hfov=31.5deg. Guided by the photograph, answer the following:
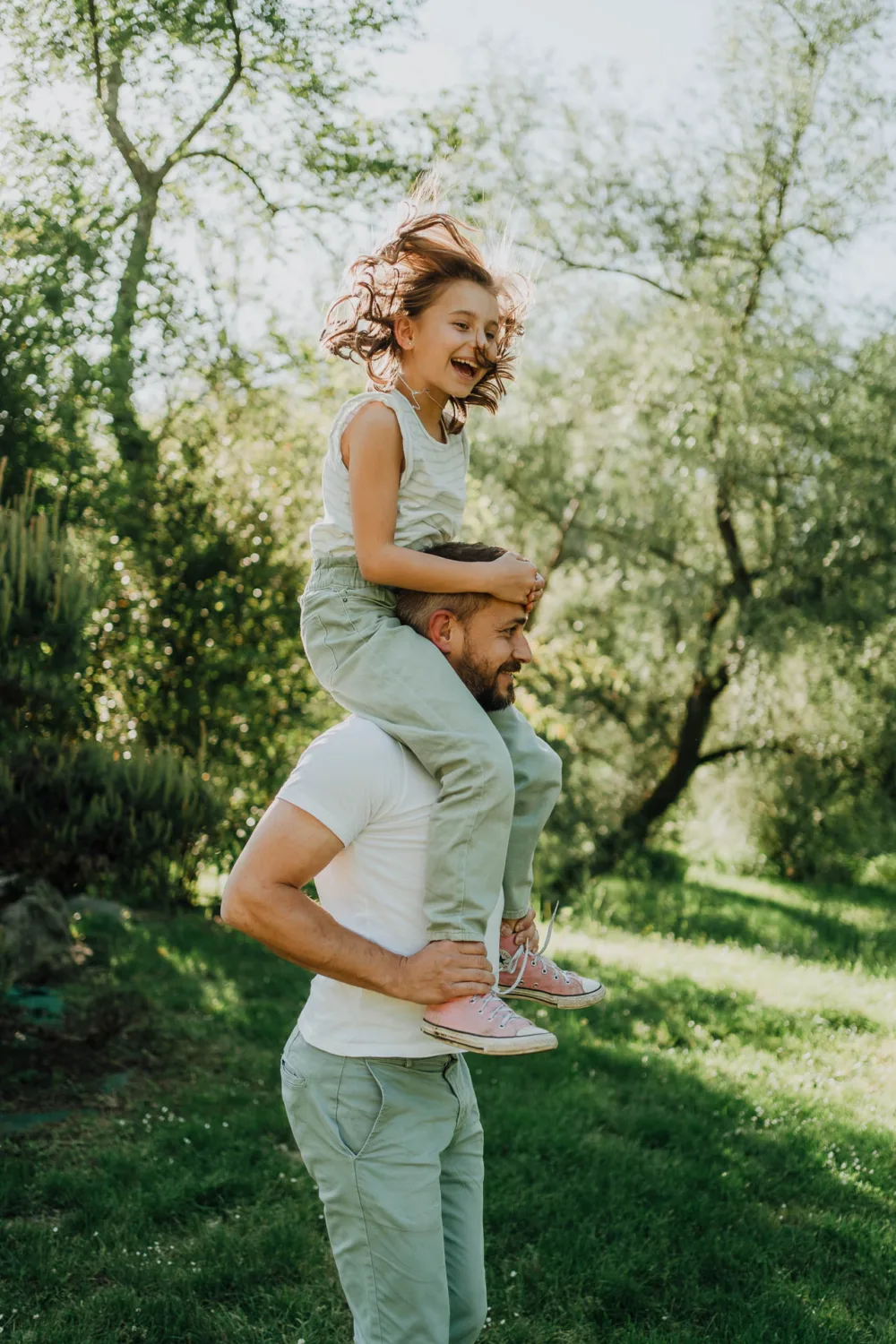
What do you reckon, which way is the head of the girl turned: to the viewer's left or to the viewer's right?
to the viewer's right

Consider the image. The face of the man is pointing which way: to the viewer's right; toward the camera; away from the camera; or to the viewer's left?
to the viewer's right

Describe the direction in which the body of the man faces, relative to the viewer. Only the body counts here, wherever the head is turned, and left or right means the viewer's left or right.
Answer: facing to the right of the viewer
